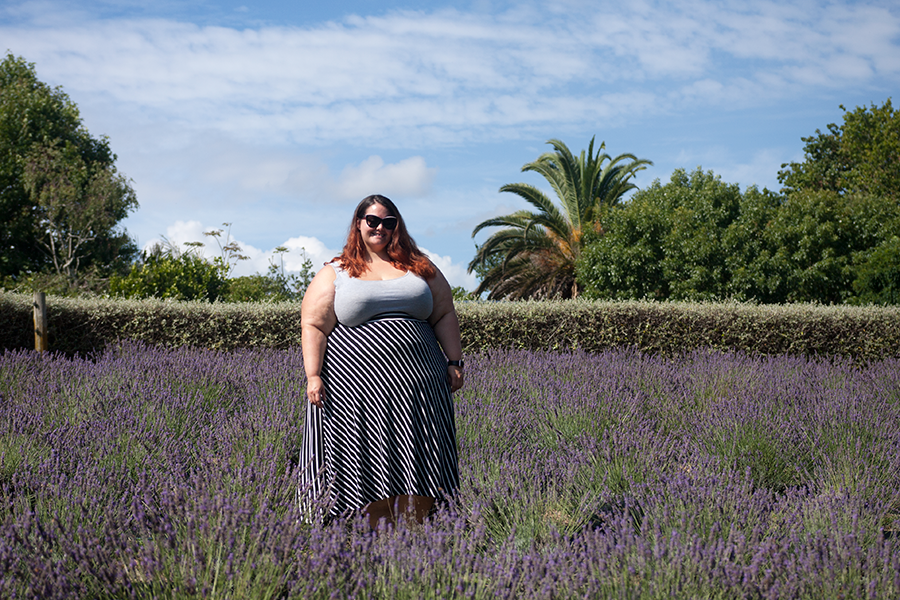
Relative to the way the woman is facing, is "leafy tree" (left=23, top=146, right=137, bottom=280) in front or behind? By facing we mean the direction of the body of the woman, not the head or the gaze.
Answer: behind

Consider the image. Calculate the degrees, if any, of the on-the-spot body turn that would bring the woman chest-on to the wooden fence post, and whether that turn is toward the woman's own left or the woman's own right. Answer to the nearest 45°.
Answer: approximately 135° to the woman's own right

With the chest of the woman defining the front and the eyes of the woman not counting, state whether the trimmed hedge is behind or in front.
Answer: behind

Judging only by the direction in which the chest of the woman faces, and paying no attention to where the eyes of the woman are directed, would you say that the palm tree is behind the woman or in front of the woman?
behind

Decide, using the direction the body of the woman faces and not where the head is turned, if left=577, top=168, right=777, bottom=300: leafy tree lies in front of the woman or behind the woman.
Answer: behind

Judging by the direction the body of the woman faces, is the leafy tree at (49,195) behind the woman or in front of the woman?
behind

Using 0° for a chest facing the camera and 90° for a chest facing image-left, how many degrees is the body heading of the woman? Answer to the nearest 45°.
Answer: approximately 0°
